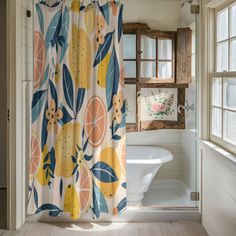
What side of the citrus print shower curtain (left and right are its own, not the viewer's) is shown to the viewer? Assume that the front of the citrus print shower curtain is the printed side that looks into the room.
front

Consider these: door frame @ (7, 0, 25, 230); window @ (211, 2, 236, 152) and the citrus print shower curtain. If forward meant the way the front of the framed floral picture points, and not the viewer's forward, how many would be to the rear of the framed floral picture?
0

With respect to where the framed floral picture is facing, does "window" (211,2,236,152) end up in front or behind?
in front

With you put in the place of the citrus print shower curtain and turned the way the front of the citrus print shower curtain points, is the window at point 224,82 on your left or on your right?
on your left

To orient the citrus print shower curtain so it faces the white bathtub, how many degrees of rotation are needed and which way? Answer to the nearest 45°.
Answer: approximately 135° to its left

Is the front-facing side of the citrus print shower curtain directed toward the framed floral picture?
no

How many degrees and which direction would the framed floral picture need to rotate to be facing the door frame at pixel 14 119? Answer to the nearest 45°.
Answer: approximately 45° to its right

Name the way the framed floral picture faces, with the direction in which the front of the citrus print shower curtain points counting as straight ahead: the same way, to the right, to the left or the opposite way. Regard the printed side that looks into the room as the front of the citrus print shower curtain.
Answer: the same way

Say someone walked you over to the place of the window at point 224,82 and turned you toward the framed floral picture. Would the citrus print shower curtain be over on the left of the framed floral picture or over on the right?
left

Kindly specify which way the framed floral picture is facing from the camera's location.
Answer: facing the viewer

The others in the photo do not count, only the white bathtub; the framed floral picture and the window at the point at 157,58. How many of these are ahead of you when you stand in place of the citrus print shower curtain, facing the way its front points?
0

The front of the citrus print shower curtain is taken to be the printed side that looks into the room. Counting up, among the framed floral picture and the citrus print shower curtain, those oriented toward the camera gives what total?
2
